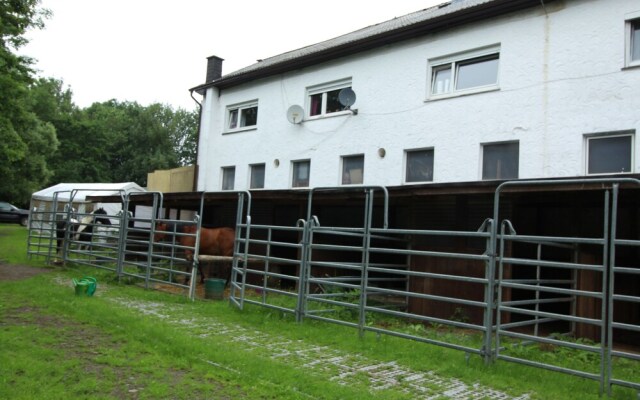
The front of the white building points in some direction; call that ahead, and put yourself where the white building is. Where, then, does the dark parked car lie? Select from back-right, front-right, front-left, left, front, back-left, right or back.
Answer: right

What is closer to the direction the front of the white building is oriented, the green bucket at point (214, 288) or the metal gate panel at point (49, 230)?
the green bucket

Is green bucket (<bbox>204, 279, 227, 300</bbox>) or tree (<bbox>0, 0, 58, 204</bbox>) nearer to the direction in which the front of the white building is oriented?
the green bucket

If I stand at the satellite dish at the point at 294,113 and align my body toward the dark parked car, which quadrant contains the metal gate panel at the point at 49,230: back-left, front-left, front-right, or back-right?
front-left

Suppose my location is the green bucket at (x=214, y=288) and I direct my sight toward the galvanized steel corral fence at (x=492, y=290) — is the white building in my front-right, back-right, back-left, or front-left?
front-left

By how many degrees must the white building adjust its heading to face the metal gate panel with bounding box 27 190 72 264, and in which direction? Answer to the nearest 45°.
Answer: approximately 45° to its right

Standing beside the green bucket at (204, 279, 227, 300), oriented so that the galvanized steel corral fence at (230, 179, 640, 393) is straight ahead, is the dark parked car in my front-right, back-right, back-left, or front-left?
back-left

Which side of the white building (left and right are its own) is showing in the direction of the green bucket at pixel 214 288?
front

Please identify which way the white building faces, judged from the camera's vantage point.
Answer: facing the viewer and to the left of the viewer
